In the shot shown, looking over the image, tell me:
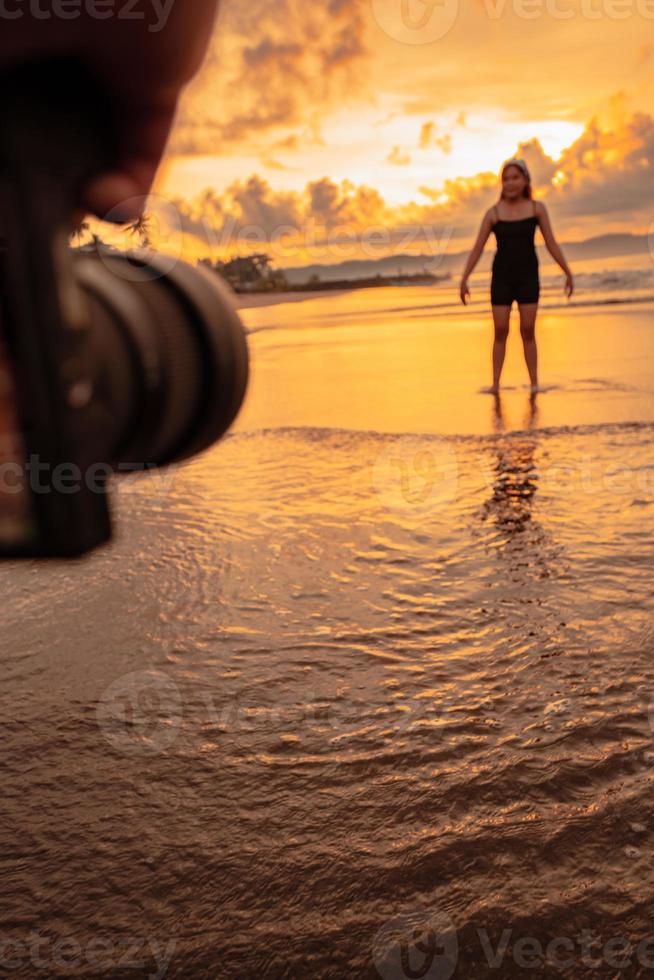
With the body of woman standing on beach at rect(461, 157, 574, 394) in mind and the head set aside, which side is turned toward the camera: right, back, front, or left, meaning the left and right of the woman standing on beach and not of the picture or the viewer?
front

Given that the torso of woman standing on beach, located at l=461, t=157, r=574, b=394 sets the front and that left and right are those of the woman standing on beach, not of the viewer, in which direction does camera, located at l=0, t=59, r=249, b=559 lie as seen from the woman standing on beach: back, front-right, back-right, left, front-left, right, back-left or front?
front
